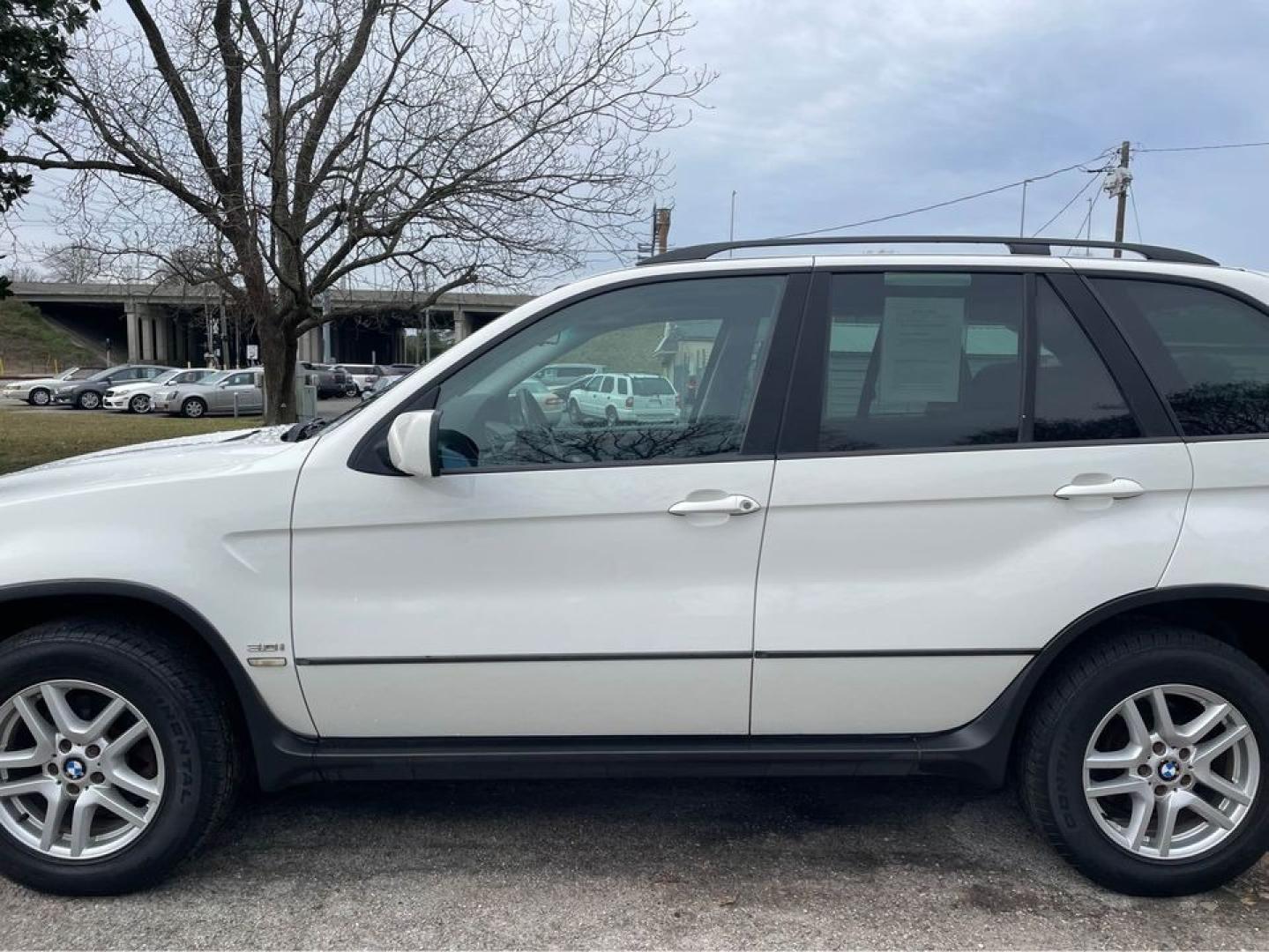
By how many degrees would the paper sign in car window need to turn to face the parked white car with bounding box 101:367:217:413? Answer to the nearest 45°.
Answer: approximately 135° to its right

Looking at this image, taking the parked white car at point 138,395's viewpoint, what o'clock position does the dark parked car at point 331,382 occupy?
The dark parked car is roughly at 6 o'clock from the parked white car.

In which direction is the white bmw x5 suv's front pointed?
to the viewer's left

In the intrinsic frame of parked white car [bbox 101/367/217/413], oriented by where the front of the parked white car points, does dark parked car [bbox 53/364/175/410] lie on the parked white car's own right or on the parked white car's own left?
on the parked white car's own right

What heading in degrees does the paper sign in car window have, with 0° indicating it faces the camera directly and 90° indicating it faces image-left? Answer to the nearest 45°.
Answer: approximately 0°

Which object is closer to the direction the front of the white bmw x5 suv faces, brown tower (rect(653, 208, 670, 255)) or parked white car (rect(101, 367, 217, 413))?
the parked white car

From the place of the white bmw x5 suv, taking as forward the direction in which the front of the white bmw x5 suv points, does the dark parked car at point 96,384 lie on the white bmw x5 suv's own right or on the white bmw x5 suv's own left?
on the white bmw x5 suv's own right

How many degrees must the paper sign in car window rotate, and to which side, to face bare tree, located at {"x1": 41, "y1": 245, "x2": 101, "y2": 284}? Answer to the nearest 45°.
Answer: approximately 135° to its right

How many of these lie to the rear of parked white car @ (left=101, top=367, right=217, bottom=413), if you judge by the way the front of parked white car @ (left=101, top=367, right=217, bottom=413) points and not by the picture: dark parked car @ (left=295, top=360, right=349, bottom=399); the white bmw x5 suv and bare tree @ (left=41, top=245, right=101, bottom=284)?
1
